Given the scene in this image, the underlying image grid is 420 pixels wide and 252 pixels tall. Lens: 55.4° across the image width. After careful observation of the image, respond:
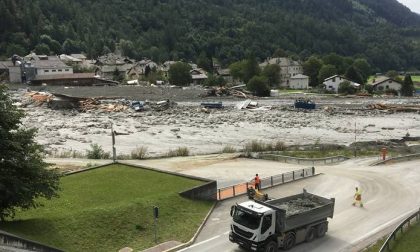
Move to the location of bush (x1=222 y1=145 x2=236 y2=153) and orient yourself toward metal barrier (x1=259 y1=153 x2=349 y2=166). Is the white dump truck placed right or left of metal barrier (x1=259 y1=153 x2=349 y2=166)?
right

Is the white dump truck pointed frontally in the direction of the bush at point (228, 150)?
no

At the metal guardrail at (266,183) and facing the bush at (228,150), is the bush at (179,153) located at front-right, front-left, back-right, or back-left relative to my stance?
front-left

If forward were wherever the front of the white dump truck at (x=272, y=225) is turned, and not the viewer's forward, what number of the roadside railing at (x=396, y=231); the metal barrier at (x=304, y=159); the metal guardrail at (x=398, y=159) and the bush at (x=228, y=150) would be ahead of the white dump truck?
0

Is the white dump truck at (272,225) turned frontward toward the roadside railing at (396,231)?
no

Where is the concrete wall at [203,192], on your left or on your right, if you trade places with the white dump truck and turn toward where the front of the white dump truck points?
on your right

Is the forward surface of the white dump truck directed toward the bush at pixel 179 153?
no

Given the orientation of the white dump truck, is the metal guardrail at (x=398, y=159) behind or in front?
behind

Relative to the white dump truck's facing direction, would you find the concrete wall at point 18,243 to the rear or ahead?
ahead

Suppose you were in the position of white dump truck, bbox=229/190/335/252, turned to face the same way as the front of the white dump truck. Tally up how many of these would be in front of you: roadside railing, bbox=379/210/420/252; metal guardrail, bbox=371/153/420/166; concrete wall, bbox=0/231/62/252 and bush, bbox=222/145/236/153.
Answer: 1

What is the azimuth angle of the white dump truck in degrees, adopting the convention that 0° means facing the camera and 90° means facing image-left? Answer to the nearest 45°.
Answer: approximately 45°

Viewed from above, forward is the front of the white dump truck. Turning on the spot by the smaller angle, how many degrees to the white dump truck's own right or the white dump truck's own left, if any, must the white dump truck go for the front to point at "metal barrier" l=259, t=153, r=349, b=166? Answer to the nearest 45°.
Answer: approximately 135° to the white dump truck's own right

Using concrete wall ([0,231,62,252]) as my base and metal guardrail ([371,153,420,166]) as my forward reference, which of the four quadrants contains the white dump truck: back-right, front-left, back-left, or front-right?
front-right

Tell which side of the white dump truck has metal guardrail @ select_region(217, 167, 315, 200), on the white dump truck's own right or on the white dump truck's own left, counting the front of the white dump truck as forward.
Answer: on the white dump truck's own right

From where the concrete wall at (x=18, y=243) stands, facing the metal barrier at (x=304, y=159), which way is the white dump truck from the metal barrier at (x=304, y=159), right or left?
right

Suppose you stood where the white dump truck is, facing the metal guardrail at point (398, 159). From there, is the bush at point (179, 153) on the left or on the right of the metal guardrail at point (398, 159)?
left

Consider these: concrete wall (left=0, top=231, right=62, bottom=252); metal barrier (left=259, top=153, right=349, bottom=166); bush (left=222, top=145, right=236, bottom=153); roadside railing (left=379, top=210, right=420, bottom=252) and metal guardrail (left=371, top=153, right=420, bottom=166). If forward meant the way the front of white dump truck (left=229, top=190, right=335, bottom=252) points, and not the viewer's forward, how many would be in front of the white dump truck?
1

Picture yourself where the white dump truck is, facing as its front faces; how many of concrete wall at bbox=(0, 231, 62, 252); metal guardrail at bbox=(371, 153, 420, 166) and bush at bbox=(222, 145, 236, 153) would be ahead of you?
1

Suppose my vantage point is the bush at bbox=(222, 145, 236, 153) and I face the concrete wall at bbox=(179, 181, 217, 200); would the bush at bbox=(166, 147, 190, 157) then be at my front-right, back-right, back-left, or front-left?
front-right
